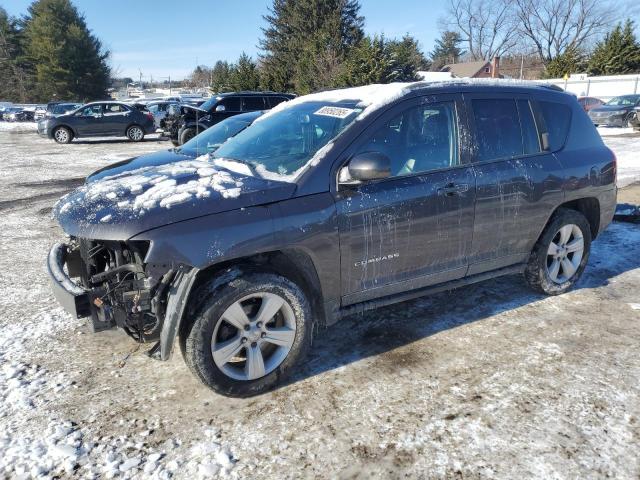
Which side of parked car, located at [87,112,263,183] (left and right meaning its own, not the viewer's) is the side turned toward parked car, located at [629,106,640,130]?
back

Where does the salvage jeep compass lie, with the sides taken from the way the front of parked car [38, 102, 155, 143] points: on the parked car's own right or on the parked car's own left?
on the parked car's own left

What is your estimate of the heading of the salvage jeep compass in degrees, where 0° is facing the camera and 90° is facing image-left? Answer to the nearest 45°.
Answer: approximately 45°

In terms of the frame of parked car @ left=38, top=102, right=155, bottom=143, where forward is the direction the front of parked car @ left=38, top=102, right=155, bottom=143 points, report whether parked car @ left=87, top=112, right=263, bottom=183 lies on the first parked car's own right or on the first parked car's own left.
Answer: on the first parked car's own left

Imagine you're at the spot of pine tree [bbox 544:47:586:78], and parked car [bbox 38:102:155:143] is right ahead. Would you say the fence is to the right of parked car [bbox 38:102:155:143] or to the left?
left

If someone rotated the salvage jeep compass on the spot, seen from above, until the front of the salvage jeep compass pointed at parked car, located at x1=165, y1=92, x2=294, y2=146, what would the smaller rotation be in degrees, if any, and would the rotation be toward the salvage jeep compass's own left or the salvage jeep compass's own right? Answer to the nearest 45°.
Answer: approximately 135° to the salvage jeep compass's own right

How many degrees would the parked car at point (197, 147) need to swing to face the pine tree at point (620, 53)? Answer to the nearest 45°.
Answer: approximately 180°

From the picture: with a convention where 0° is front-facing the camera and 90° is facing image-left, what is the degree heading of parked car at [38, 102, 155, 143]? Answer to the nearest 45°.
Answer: approximately 90°

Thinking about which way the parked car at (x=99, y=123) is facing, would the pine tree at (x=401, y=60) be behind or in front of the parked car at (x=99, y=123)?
behind

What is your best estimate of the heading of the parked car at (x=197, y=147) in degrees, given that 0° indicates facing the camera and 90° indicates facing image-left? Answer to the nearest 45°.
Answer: approximately 45°

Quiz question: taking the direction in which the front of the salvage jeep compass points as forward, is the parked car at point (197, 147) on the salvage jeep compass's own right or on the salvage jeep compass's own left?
on the salvage jeep compass's own right
